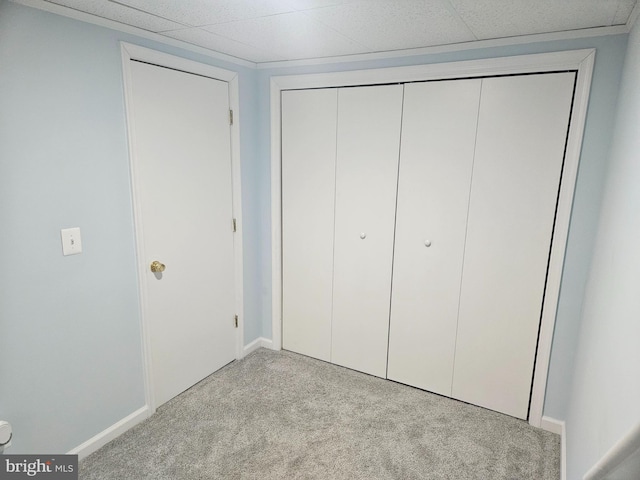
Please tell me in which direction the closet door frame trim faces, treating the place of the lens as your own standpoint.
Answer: facing the viewer and to the left of the viewer

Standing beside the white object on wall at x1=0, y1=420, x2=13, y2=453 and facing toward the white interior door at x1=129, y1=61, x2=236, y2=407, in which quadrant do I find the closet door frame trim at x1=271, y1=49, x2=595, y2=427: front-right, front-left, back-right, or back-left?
front-right

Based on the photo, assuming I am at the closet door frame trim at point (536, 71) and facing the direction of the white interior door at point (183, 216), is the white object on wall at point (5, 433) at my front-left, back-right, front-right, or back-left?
front-left

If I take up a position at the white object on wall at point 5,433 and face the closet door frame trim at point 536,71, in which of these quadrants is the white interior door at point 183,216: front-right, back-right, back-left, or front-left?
front-left

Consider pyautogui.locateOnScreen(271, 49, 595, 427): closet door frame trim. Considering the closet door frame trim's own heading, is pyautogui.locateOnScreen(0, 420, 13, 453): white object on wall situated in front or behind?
in front

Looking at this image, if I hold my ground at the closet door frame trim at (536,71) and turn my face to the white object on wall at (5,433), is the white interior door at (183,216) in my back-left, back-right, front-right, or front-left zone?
front-right

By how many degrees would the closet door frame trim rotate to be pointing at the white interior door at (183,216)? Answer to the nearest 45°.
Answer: approximately 45° to its right
